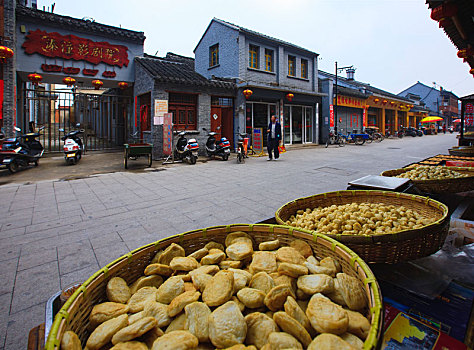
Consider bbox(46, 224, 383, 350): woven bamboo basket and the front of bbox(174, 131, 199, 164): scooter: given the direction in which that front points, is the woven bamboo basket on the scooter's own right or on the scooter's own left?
on the scooter's own left

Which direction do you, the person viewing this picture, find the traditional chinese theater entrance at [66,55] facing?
facing the viewer and to the right of the viewer

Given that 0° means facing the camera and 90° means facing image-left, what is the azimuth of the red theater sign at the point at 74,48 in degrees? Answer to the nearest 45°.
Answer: approximately 315°
